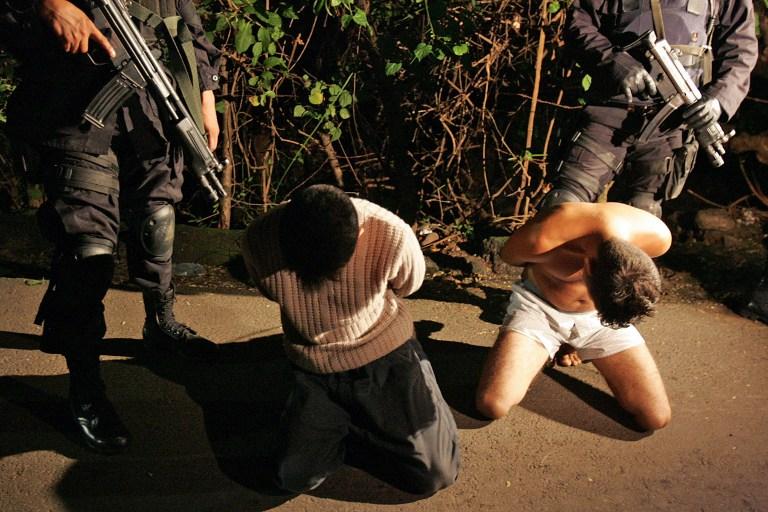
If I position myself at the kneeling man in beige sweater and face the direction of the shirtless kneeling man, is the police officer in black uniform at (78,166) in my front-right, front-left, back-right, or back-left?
back-left

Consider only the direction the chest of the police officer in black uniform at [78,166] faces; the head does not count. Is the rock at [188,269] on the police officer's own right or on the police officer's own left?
on the police officer's own left

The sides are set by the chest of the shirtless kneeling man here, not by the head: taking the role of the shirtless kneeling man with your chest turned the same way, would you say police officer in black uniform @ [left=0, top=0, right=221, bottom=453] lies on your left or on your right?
on your right

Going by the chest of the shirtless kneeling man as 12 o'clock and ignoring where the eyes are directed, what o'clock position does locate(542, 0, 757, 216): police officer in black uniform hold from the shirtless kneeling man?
The police officer in black uniform is roughly at 6 o'clock from the shirtless kneeling man.

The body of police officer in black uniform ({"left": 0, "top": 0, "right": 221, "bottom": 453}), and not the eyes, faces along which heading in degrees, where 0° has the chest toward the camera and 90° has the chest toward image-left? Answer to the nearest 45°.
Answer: approximately 315°

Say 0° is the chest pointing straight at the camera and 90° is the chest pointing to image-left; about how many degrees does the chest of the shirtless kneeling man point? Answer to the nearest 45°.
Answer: approximately 0°
